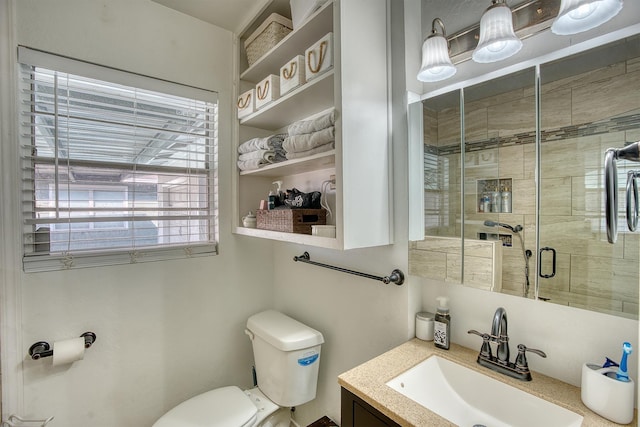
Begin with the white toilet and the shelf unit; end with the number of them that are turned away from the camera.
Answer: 0

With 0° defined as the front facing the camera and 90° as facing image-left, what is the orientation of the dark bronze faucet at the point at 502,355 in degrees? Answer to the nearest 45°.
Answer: approximately 45°

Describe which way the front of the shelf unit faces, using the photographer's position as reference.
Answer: facing the viewer and to the left of the viewer

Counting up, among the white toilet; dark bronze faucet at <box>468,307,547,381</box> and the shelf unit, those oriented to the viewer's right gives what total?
0

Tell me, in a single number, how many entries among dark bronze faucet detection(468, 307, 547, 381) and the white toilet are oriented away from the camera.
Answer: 0
